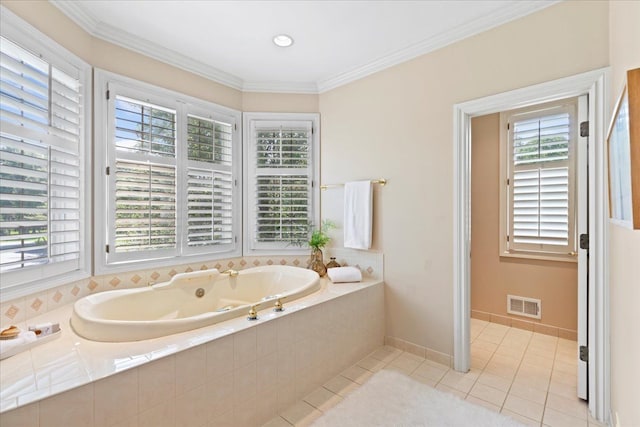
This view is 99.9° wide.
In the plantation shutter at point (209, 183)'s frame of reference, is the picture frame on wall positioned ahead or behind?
ahead

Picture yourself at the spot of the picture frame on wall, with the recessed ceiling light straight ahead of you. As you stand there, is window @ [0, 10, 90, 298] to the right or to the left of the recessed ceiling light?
left

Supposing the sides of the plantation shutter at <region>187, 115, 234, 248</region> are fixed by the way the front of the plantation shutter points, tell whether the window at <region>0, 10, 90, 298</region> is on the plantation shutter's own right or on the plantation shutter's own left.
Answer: on the plantation shutter's own right

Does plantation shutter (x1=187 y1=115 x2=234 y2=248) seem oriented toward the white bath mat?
yes

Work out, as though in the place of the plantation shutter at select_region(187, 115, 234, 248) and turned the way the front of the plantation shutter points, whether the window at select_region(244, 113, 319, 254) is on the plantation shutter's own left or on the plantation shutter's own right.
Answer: on the plantation shutter's own left

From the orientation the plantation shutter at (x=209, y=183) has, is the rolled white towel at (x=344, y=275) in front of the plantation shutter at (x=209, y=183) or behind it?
in front

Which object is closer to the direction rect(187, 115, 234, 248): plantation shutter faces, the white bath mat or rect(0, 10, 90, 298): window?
the white bath mat

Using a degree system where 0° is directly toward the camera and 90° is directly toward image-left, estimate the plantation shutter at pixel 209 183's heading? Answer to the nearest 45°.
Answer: approximately 315°

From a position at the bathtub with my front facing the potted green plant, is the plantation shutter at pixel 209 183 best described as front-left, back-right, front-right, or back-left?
front-left
